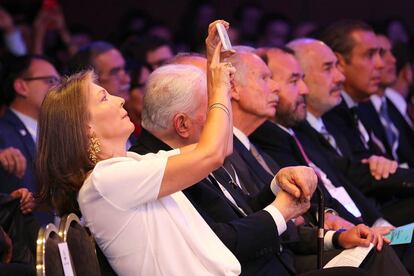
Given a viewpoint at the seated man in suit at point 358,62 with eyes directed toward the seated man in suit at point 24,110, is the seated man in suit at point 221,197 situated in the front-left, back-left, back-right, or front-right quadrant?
front-left

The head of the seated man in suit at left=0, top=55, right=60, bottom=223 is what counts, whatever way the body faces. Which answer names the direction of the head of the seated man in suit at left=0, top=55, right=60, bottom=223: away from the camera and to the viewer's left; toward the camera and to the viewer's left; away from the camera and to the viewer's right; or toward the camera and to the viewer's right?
toward the camera and to the viewer's right

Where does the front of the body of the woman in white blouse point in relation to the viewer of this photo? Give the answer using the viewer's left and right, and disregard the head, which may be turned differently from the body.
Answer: facing to the right of the viewer

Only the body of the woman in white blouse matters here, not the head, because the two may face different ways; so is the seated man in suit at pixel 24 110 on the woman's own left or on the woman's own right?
on the woman's own left

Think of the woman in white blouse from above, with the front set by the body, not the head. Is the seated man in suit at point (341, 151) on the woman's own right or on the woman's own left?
on the woman's own left
